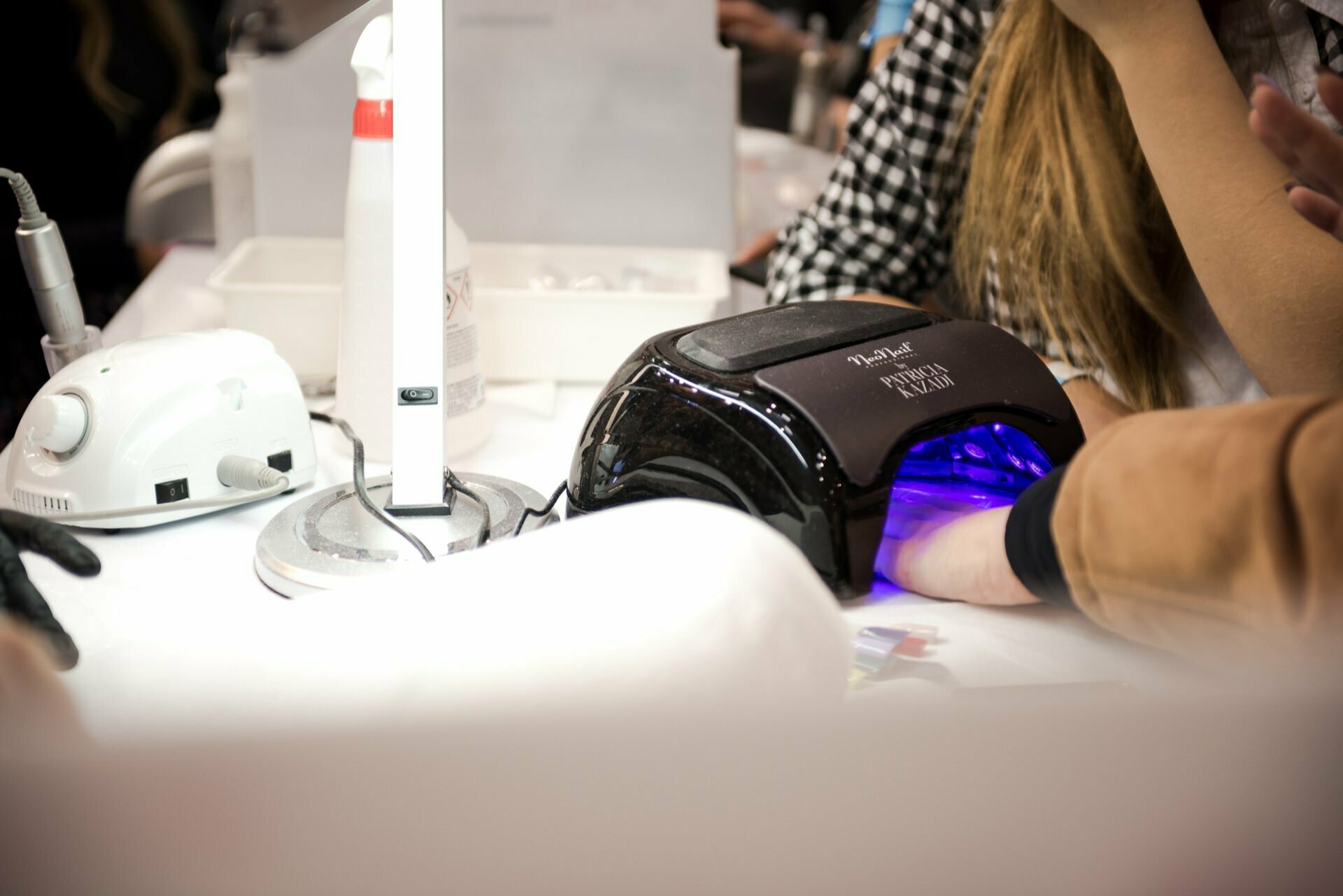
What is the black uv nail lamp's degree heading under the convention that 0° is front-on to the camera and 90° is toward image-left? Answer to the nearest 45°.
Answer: approximately 315°

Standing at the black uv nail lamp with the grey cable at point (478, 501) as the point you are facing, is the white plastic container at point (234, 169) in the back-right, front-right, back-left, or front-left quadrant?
front-right

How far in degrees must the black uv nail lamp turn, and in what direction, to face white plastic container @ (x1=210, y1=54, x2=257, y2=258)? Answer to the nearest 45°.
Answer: approximately 180°
